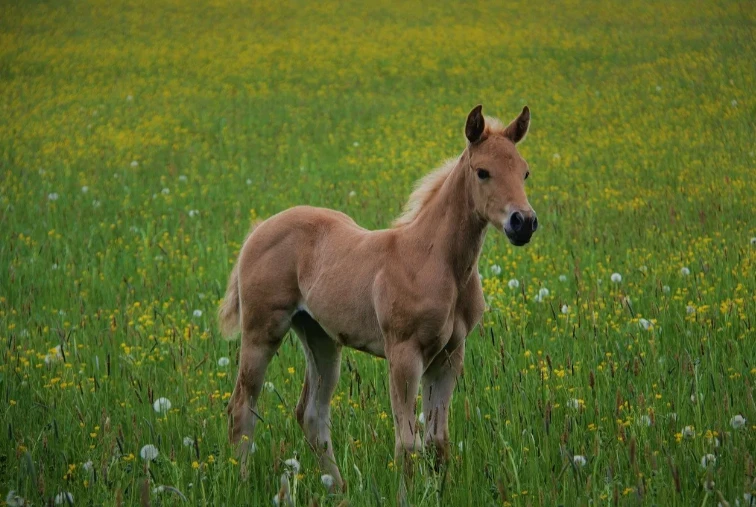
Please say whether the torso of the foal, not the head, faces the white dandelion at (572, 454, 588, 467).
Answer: yes

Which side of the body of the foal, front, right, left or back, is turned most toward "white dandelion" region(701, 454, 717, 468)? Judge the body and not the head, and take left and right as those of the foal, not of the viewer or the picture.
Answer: front

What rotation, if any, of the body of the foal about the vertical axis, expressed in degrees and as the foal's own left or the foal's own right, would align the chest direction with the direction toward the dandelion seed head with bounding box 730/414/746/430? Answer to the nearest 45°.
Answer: approximately 45° to the foal's own left

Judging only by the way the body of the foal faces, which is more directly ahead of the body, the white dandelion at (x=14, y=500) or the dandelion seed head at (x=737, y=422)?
the dandelion seed head

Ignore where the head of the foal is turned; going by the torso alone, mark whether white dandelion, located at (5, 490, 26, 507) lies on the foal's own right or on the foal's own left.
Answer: on the foal's own right

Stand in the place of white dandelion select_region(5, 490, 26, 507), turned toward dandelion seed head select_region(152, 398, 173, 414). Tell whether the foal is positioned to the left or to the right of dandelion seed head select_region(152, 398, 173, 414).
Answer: right

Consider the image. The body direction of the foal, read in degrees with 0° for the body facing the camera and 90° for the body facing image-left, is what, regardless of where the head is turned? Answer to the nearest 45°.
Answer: approximately 315°
